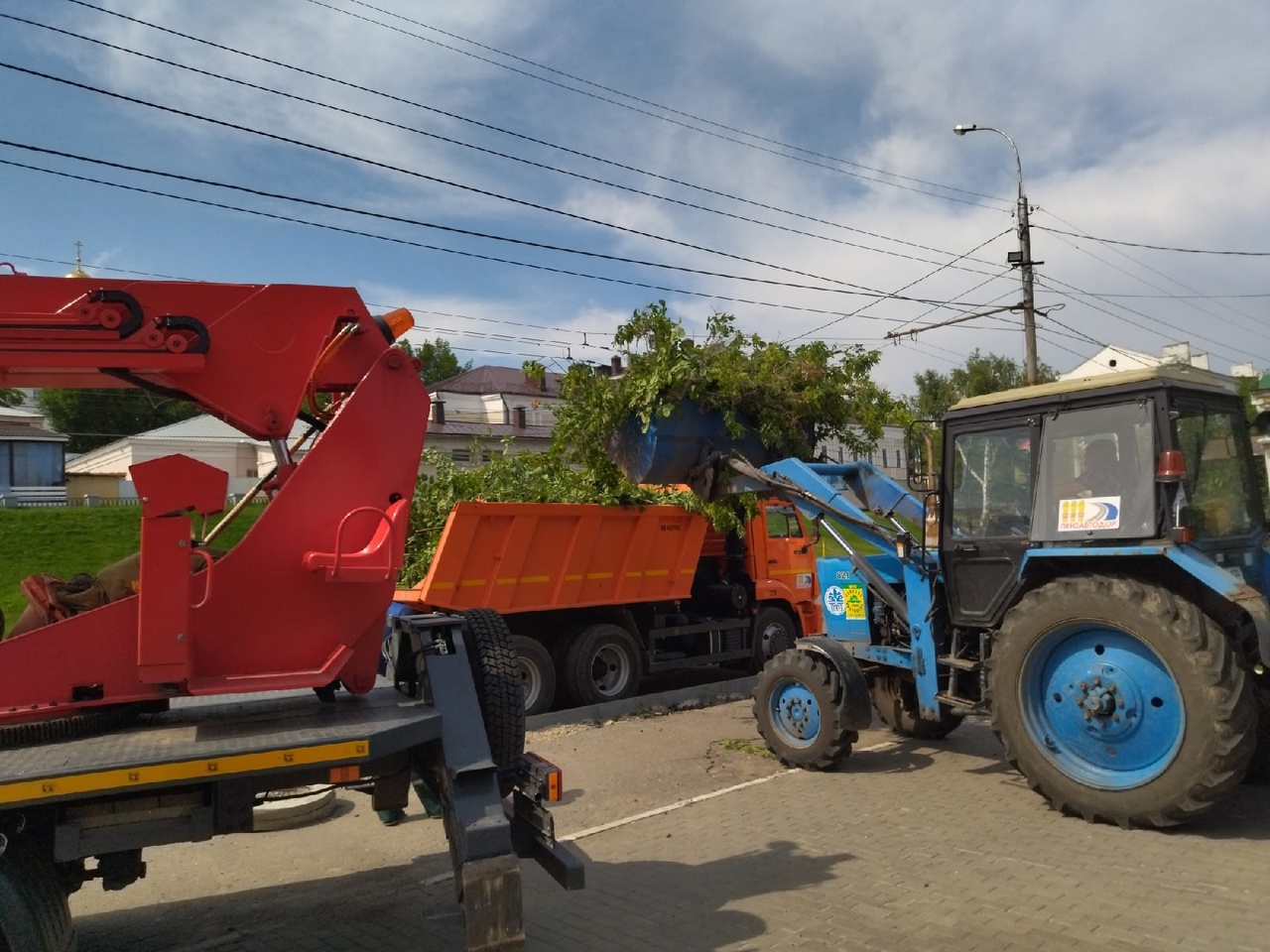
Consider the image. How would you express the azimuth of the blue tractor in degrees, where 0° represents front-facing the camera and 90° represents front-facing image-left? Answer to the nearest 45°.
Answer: approximately 135°

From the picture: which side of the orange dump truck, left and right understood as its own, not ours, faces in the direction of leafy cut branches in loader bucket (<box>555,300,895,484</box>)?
right

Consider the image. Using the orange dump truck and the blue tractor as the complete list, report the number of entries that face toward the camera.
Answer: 0

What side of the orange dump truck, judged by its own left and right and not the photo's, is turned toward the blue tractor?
right

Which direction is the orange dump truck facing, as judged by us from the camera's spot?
facing away from the viewer and to the right of the viewer

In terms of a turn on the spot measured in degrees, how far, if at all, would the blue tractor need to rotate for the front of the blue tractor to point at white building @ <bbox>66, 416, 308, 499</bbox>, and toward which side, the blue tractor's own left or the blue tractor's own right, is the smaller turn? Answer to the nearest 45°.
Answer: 0° — it already faces it

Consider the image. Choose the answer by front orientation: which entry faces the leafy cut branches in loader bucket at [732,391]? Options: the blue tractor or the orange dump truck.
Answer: the blue tractor

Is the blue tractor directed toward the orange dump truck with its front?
yes
